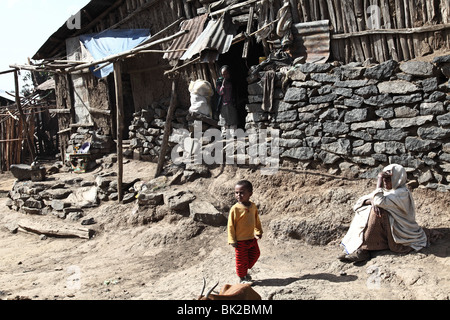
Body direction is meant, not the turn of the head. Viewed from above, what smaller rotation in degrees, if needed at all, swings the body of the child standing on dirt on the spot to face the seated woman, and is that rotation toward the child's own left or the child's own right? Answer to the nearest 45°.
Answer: approximately 90° to the child's own left

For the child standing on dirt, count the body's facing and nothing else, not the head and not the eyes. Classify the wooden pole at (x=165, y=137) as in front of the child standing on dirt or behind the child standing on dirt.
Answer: behind

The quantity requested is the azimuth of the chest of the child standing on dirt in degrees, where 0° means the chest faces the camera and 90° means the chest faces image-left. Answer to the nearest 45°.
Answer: approximately 0°

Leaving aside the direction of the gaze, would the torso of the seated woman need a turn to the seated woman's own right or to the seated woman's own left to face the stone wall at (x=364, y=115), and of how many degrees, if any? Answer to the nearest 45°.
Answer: approximately 135° to the seated woman's own right

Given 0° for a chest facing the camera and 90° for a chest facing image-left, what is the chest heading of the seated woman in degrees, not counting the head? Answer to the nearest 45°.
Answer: approximately 45°

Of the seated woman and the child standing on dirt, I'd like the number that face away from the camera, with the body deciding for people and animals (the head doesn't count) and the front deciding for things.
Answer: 0

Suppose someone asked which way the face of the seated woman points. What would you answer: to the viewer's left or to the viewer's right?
to the viewer's left
